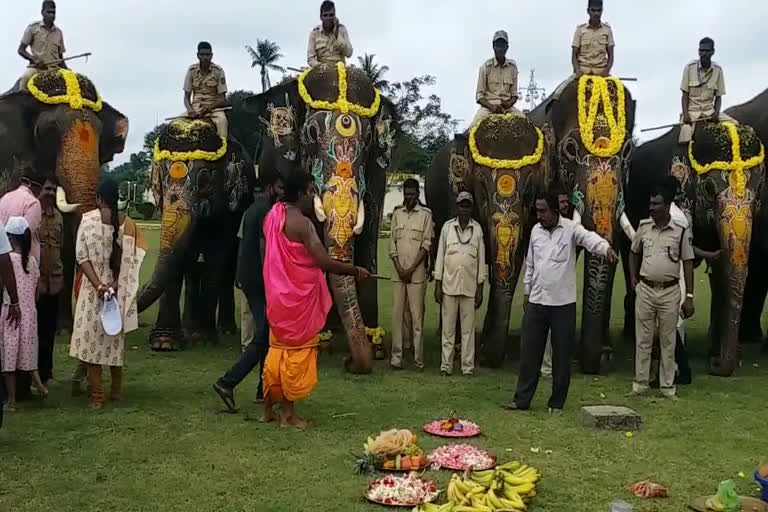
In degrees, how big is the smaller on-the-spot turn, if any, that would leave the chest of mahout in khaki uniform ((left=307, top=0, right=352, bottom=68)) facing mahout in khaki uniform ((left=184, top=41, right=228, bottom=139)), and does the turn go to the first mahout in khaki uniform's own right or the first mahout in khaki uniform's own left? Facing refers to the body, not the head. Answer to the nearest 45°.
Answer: approximately 135° to the first mahout in khaki uniform's own right

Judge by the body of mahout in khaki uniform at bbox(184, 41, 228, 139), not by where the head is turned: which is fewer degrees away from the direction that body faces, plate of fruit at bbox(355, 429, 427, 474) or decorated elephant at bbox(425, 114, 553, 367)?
the plate of fruit

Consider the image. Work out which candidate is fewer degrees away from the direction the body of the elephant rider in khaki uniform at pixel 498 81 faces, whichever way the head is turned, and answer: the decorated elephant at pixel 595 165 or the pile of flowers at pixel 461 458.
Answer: the pile of flowers

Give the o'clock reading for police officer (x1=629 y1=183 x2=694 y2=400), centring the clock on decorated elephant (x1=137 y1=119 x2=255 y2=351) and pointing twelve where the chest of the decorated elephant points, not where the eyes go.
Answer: The police officer is roughly at 9 o'clock from the decorated elephant.

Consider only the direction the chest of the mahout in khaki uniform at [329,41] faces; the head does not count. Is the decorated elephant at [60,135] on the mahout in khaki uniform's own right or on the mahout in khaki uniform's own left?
on the mahout in khaki uniform's own right

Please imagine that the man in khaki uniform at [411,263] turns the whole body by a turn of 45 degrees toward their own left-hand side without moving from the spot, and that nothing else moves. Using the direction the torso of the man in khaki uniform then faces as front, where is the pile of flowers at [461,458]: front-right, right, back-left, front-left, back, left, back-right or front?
front-right

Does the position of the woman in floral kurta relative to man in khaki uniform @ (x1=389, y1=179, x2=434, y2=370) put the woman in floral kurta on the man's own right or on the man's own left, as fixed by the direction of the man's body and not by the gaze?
on the man's own right
